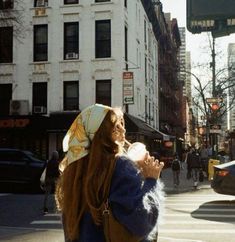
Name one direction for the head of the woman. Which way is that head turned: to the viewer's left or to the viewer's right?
to the viewer's right

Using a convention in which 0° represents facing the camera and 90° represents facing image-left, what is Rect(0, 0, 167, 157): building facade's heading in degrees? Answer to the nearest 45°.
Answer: approximately 0°

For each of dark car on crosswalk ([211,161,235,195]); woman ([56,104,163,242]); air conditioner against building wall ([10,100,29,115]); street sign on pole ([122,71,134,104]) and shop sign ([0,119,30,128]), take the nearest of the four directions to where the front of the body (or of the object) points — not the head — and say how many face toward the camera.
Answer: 3

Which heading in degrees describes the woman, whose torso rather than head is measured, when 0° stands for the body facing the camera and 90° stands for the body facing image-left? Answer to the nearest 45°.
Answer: approximately 225°

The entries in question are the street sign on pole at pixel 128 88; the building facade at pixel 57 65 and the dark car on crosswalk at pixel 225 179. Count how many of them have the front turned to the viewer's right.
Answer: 1

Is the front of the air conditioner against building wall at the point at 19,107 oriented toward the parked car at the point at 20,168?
yes

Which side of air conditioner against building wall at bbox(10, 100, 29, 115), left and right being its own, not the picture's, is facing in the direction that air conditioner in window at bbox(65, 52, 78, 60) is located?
left

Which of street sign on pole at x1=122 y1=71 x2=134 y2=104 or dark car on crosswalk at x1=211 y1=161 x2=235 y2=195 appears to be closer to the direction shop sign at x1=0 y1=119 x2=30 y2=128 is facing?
the dark car on crosswalk

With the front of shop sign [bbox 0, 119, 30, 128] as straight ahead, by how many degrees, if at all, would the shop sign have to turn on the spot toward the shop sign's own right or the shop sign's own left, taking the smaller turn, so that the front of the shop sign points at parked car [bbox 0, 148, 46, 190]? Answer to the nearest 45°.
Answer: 0° — it already faces it
